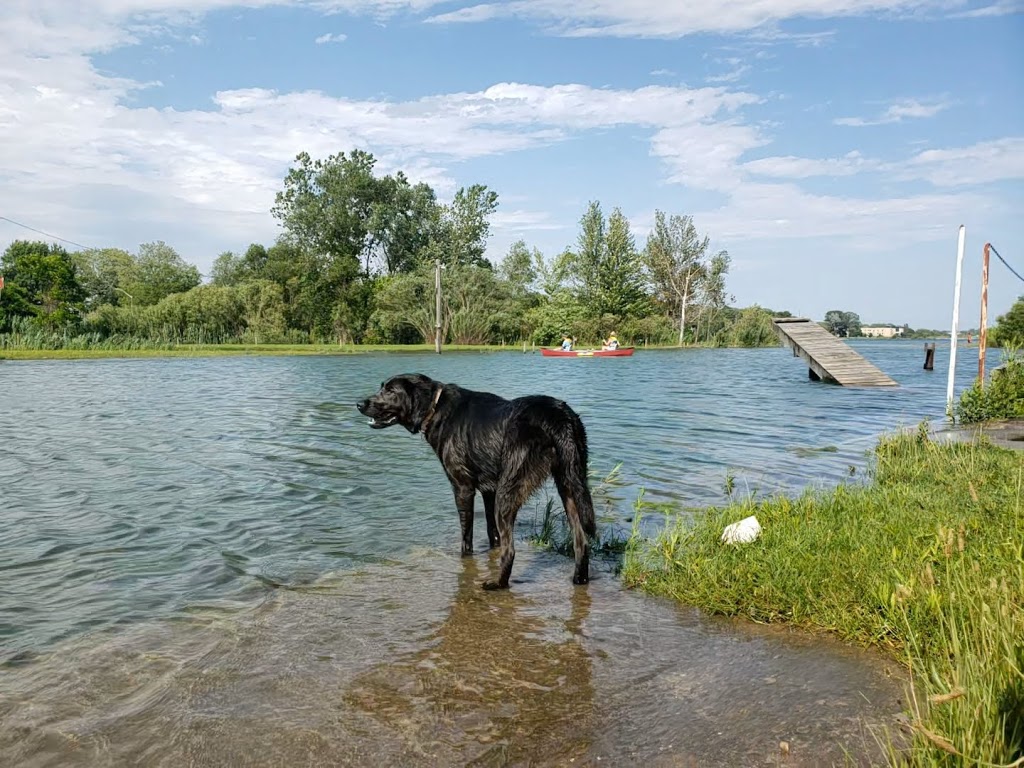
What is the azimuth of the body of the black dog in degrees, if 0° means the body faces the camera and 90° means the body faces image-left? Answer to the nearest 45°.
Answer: approximately 135°

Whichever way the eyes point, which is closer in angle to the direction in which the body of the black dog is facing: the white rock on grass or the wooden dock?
the wooden dock

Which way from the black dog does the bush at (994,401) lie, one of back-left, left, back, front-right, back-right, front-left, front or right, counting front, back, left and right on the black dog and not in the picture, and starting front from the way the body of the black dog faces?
right

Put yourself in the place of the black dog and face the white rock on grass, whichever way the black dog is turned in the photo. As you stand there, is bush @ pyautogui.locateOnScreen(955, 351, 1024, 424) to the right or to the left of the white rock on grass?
left

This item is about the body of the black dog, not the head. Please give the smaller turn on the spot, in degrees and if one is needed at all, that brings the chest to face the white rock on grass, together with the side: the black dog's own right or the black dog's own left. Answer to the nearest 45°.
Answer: approximately 135° to the black dog's own right

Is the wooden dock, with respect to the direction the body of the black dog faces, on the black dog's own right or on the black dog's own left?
on the black dog's own right

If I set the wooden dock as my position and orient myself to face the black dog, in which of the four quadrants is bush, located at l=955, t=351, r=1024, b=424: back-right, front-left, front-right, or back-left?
front-left
